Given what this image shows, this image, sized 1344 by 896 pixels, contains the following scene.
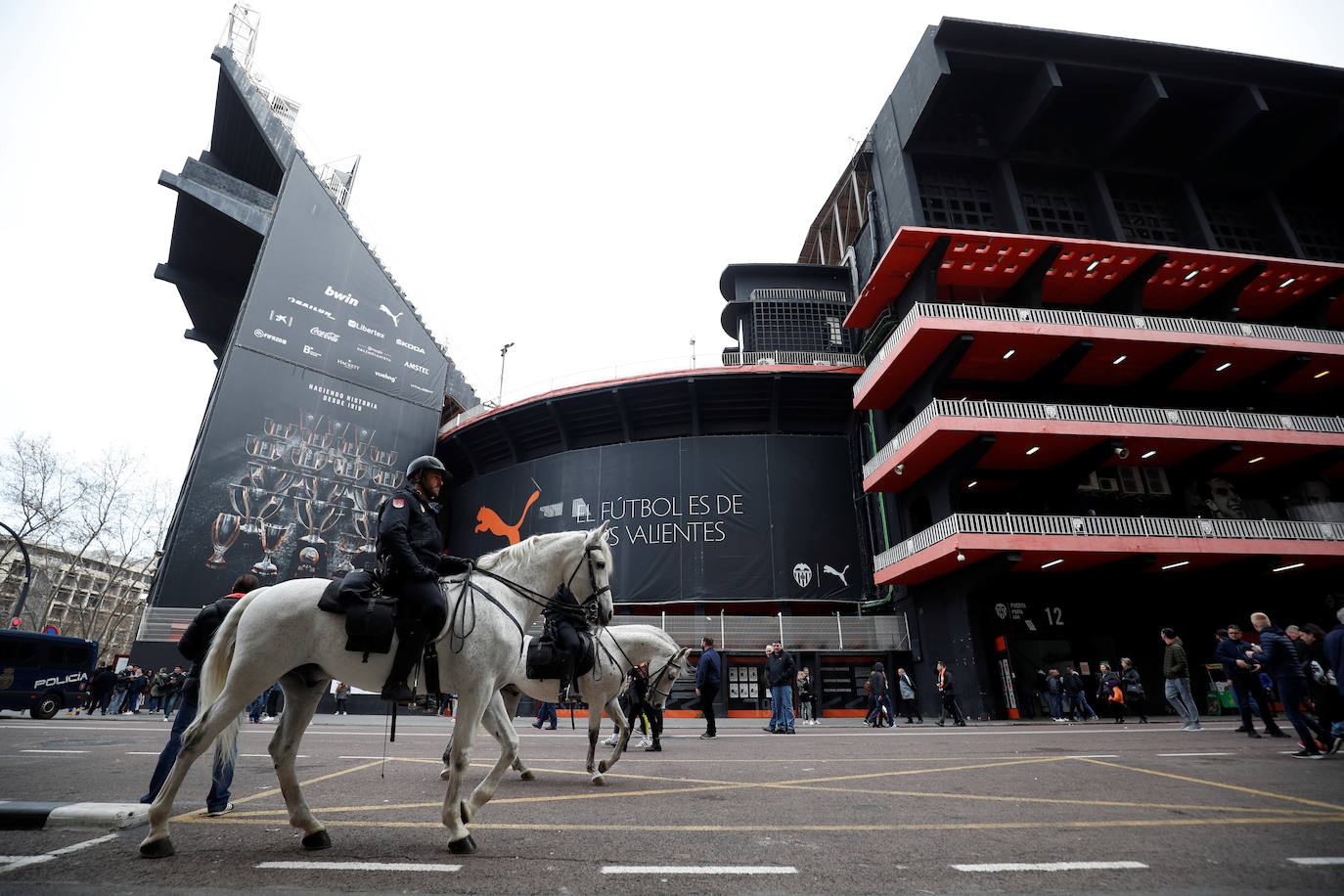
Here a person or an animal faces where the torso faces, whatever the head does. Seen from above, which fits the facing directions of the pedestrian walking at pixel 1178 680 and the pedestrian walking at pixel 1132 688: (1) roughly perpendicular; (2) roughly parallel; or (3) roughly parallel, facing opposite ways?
roughly parallel

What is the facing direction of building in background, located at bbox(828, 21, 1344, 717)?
toward the camera

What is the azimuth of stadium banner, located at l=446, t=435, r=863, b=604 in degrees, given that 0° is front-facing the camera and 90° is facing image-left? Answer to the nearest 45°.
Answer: approximately 0°

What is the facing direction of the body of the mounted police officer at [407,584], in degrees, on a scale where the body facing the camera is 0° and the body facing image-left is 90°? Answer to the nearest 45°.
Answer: approximately 270°

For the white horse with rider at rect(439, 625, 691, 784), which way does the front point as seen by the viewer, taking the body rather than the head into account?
to the viewer's right

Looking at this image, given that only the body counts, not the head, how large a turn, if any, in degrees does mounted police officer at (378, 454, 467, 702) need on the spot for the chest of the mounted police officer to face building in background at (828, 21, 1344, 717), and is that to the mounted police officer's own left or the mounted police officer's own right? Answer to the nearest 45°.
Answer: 0° — they already face it

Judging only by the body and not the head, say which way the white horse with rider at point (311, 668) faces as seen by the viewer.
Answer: to the viewer's right

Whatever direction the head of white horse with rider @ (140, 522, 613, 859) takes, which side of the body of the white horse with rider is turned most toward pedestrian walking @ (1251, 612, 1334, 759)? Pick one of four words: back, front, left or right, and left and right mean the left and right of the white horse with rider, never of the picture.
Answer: front

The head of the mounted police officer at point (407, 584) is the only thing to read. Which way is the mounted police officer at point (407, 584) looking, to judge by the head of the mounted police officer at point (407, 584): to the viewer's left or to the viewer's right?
to the viewer's right
